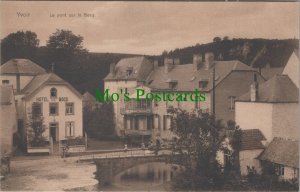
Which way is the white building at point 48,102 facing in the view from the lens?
facing the viewer

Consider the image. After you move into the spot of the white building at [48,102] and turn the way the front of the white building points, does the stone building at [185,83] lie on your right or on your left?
on your left

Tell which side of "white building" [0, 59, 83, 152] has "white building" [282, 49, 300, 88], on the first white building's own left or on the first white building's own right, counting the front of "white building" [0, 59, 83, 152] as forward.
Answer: on the first white building's own left

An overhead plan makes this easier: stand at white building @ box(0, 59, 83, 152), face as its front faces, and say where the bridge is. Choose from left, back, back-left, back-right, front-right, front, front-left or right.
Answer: left

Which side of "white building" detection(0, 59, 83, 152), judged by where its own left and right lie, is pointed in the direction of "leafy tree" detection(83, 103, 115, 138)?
left
